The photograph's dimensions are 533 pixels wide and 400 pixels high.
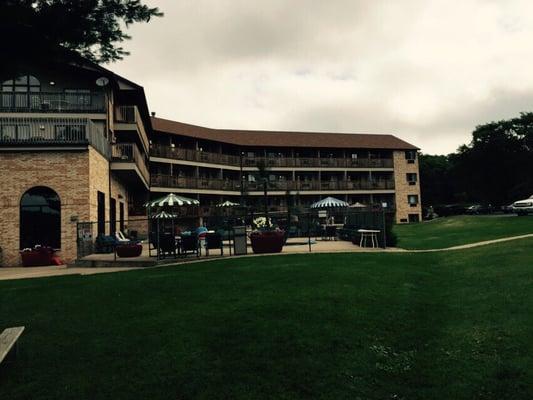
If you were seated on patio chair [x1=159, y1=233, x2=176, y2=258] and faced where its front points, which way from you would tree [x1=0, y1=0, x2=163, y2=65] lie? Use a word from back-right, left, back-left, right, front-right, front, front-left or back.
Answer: back

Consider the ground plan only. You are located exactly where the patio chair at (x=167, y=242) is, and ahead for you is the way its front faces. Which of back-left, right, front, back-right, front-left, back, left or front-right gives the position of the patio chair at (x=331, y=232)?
front-right

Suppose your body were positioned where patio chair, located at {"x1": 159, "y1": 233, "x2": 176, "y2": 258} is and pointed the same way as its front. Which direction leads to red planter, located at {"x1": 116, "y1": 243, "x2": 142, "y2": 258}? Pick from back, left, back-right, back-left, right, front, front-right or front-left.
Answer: front-left

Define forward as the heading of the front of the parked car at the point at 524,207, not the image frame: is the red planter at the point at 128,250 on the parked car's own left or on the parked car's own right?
on the parked car's own left

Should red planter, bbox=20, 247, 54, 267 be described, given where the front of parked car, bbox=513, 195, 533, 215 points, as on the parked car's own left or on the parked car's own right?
on the parked car's own left

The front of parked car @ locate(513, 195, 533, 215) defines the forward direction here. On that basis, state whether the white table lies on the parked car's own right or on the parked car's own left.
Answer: on the parked car's own left

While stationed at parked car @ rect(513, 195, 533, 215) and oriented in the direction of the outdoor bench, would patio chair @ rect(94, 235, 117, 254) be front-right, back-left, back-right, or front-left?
front-right

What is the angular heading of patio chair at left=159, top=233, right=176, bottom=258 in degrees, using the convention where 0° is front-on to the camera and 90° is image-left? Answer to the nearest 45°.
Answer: approximately 180°

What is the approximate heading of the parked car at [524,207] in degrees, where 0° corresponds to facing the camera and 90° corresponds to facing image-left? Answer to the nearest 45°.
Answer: approximately 90°

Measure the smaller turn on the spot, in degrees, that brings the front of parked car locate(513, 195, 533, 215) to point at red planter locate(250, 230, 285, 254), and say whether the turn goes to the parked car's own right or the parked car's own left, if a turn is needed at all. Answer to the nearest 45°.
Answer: approximately 90° to the parked car's own left

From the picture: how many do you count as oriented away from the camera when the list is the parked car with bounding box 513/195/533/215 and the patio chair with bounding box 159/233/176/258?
1

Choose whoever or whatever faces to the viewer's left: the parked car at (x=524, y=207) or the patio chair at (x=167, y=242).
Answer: the parked car

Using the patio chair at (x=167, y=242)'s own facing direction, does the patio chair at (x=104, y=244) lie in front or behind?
in front
